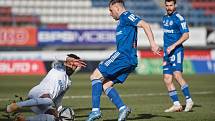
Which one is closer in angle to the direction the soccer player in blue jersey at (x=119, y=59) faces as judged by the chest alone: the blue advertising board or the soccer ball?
the soccer ball

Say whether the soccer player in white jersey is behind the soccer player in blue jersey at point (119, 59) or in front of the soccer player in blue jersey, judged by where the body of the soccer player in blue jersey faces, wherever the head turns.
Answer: in front

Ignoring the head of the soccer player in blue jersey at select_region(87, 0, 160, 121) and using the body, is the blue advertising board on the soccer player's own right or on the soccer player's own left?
on the soccer player's own right

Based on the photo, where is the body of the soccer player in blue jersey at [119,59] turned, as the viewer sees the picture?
to the viewer's left

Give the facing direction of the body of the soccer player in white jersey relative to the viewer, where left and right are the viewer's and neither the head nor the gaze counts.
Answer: facing to the right of the viewer

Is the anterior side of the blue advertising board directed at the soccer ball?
yes

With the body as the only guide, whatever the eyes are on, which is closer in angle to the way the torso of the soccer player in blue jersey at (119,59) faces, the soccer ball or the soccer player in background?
the soccer ball

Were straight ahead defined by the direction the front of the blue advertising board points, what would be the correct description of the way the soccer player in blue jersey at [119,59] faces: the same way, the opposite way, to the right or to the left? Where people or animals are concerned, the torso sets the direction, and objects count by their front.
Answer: to the right

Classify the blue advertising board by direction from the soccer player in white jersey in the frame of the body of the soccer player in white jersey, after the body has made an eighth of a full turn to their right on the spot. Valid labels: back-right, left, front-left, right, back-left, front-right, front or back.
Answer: back-left

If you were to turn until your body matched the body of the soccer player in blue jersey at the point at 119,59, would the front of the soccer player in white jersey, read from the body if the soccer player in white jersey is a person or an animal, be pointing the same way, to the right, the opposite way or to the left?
the opposite way

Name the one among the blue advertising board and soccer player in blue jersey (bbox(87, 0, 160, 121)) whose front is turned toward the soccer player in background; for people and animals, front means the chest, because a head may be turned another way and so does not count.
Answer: the blue advertising board

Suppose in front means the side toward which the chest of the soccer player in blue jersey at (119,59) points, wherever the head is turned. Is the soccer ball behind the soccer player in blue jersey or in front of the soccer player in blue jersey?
in front

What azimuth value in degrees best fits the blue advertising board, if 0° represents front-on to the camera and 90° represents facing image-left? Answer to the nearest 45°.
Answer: approximately 0°
